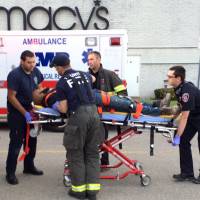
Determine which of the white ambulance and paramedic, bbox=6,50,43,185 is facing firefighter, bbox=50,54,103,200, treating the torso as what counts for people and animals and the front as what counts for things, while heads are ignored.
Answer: the paramedic

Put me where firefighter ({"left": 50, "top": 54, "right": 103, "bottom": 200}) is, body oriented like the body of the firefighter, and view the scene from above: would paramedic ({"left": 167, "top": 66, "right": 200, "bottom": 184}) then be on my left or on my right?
on my right

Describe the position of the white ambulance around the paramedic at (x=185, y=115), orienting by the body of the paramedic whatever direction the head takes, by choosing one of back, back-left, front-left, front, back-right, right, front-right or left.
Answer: front-right

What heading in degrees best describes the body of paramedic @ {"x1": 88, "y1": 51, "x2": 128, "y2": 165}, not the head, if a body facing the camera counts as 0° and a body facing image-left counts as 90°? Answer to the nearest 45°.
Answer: approximately 45°

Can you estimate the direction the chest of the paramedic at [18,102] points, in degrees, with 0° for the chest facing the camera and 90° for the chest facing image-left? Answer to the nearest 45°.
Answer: approximately 315°

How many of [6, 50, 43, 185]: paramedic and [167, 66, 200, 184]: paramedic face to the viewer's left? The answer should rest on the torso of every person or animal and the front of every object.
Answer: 1

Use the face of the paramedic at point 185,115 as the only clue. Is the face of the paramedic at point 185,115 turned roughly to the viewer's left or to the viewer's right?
to the viewer's left

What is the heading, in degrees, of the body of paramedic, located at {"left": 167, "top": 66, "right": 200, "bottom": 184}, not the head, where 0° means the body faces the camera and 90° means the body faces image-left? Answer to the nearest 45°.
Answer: approximately 90°
